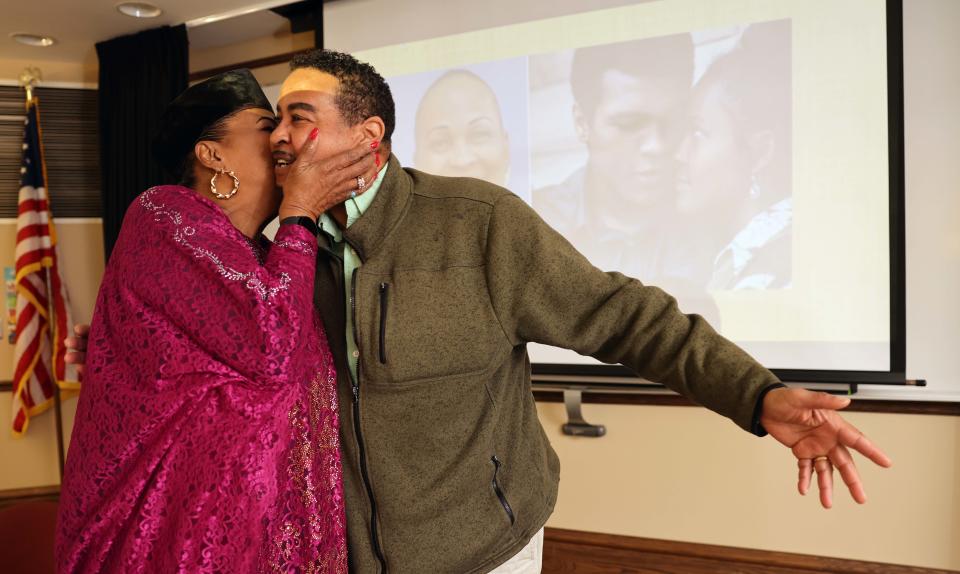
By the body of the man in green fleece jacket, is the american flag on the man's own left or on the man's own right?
on the man's own right

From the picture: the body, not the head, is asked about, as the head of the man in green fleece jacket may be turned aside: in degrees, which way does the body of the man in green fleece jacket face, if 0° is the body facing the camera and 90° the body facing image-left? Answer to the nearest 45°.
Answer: approximately 45°

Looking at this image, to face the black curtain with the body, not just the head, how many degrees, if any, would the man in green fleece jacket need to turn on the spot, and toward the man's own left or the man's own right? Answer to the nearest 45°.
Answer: approximately 90° to the man's own right

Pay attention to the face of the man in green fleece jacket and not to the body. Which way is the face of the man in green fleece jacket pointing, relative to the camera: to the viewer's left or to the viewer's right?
to the viewer's left
